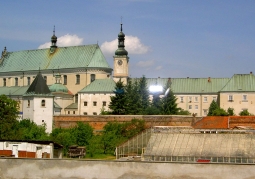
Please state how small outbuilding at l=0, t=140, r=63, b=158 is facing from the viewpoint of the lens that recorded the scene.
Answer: facing the viewer
